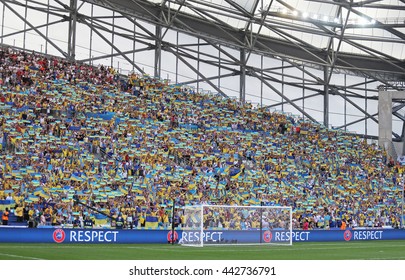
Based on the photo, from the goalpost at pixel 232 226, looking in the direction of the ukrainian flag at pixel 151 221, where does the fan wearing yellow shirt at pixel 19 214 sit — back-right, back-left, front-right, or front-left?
front-left

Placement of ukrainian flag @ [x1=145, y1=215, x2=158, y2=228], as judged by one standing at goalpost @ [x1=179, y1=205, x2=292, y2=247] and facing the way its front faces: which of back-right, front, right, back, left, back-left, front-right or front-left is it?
back

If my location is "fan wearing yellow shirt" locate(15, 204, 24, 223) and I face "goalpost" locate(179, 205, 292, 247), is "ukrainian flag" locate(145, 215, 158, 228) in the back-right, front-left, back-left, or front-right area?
front-left

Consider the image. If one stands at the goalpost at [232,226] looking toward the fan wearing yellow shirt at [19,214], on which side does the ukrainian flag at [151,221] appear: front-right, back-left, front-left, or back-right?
front-right

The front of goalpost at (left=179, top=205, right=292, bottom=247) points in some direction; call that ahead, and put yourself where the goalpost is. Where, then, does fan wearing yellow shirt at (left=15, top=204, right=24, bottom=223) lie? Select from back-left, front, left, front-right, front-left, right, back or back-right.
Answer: back-right

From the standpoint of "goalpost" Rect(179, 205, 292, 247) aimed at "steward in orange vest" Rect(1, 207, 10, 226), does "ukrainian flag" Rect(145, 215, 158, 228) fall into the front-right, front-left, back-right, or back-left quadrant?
front-right

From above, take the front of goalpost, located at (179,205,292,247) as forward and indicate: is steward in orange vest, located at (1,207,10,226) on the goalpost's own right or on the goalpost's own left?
on the goalpost's own right
